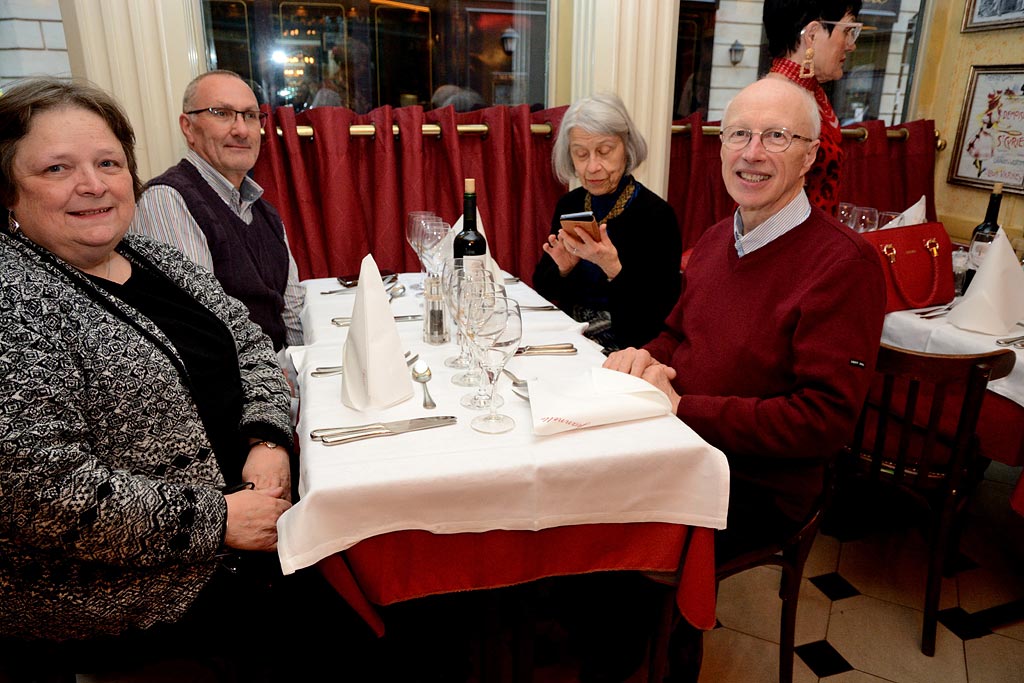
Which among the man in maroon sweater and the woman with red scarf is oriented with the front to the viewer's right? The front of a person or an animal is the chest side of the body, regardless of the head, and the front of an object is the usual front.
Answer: the woman with red scarf

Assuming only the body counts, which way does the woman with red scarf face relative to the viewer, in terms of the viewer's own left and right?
facing to the right of the viewer

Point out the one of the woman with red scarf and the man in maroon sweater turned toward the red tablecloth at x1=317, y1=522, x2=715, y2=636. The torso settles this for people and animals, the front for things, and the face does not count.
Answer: the man in maroon sweater

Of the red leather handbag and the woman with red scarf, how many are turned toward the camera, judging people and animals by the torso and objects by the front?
1

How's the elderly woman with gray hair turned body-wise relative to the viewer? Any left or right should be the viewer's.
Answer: facing the viewer and to the left of the viewer

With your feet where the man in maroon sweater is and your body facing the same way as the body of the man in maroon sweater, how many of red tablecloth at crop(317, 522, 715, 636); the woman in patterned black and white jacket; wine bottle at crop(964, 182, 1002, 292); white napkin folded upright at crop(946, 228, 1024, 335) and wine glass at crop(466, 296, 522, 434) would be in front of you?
3

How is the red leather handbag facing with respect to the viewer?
toward the camera

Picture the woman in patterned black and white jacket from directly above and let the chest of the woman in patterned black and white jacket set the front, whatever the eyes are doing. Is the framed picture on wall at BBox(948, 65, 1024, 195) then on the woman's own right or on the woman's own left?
on the woman's own left

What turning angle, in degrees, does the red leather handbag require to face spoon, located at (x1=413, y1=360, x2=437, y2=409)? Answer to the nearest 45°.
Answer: approximately 45° to its right

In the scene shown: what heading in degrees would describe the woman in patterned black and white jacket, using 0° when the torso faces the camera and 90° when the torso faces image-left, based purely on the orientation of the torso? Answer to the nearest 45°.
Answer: approximately 315°

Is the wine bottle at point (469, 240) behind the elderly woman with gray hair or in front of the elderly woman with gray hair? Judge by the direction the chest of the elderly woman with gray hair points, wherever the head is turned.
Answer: in front

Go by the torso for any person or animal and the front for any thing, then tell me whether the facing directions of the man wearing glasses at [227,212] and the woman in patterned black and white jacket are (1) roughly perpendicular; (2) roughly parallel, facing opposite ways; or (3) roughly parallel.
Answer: roughly parallel
